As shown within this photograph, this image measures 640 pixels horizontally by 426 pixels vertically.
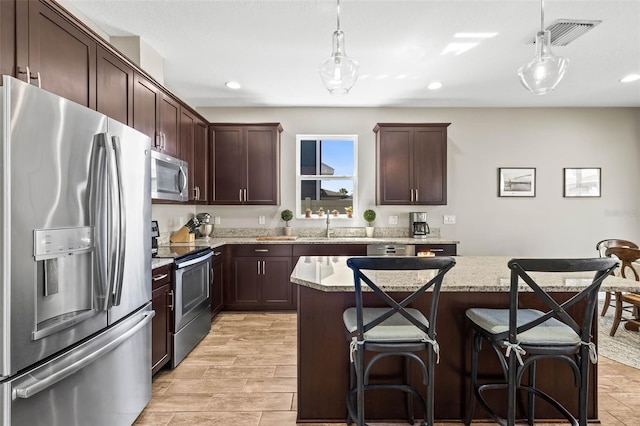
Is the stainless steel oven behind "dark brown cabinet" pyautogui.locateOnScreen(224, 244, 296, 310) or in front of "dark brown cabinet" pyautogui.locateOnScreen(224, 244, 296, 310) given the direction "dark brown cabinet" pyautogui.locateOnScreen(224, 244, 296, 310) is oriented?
in front

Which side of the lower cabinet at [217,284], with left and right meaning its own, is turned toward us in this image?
right

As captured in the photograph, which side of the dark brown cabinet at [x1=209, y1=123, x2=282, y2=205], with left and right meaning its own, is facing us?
front

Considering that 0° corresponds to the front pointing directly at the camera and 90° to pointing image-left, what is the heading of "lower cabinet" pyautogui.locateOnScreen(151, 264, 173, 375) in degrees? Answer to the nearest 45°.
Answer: approximately 315°

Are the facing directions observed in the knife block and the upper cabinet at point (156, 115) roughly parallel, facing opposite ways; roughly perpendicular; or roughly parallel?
roughly parallel

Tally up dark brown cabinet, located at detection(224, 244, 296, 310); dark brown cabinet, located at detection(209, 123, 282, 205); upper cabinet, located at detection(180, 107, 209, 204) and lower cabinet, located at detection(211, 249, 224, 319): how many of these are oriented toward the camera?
2

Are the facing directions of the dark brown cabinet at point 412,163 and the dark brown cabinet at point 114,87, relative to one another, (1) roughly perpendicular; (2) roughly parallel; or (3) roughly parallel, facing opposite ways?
roughly perpendicular

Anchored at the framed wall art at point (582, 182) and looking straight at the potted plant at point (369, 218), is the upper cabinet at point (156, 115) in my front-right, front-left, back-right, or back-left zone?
front-left

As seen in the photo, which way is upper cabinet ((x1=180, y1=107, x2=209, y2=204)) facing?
to the viewer's right

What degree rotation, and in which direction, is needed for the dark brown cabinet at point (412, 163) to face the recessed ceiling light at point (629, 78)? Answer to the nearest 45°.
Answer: approximately 90° to its left

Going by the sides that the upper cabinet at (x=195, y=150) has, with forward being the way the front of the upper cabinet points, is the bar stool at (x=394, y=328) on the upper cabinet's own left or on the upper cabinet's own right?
on the upper cabinet's own right

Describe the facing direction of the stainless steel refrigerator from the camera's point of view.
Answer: facing the viewer and to the right of the viewer
